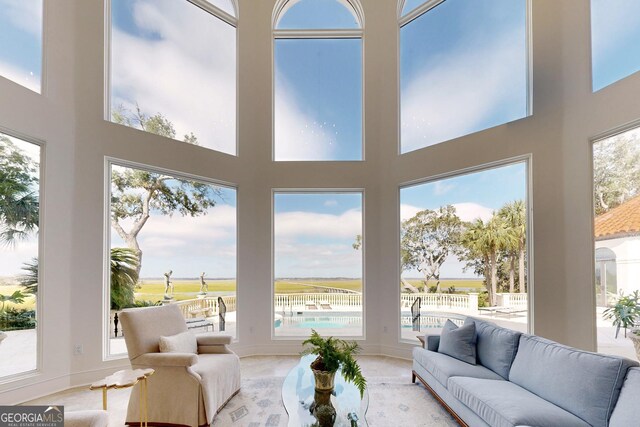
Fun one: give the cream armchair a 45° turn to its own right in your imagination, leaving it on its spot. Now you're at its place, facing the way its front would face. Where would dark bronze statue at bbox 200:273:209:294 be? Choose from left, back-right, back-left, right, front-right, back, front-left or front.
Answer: back

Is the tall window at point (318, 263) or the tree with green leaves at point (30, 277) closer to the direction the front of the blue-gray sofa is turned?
the tree with green leaves

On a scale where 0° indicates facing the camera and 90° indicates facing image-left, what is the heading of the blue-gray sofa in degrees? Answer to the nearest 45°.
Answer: approximately 45°

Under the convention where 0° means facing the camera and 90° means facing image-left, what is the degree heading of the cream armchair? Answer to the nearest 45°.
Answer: approximately 315°
